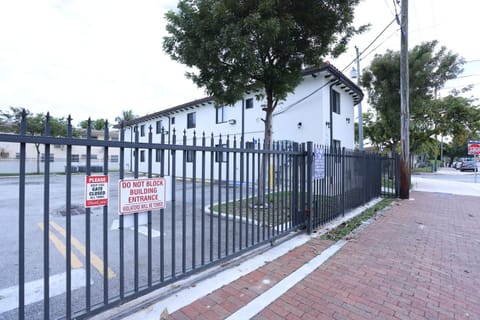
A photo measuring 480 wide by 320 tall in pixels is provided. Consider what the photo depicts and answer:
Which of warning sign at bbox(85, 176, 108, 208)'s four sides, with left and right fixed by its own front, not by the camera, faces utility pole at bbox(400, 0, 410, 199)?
left

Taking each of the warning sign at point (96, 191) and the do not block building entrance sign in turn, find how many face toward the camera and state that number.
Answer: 2

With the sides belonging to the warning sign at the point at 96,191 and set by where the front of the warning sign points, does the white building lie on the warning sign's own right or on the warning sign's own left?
on the warning sign's own left

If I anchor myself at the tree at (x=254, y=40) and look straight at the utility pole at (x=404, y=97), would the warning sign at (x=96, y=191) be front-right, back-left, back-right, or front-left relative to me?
back-right

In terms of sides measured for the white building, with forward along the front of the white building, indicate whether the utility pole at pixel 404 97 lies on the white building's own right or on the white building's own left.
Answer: on the white building's own left

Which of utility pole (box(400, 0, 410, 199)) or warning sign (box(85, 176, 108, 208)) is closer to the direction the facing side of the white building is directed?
the warning sign

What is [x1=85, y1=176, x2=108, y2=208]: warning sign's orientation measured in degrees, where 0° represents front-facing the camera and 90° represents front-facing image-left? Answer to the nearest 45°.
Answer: approximately 0°

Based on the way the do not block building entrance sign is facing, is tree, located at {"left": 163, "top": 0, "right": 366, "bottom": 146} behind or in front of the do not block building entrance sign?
behind

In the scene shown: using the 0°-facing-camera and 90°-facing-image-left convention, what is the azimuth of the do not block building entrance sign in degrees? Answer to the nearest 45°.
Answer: approximately 0°
